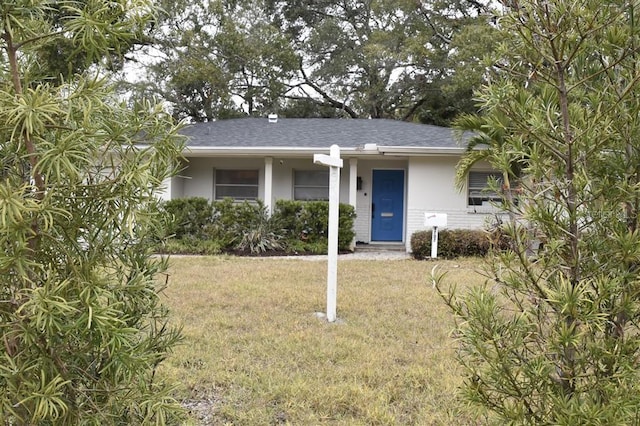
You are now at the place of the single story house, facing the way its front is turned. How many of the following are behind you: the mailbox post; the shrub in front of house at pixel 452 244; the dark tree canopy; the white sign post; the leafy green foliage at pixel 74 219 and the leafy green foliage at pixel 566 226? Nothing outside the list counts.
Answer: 1

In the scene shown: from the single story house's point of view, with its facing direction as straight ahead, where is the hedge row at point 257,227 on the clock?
The hedge row is roughly at 2 o'clock from the single story house.

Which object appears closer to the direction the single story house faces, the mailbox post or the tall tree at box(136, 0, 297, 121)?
the mailbox post

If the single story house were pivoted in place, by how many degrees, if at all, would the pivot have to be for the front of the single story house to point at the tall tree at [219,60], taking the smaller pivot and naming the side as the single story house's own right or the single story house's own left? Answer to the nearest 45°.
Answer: approximately 135° to the single story house's own right

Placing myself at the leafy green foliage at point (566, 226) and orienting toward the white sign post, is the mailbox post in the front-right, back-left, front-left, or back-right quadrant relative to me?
front-right

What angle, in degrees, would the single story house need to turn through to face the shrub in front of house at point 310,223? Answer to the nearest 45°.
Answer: approximately 45° to its right

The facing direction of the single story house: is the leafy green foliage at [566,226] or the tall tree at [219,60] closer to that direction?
the leafy green foliage

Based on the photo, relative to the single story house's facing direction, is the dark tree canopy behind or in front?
behind

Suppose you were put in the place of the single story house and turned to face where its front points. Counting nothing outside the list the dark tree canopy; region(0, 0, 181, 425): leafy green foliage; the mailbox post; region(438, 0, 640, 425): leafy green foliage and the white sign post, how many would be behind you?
1

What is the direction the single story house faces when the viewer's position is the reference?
facing the viewer

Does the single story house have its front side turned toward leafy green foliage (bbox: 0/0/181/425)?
yes

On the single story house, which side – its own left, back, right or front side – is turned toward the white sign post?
front

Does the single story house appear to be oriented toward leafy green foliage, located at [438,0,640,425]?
yes

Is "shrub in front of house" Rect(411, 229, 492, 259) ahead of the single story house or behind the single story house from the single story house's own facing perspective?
ahead
